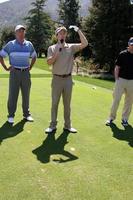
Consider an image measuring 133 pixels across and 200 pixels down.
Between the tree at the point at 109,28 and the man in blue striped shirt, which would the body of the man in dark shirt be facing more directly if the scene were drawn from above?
the man in blue striped shirt

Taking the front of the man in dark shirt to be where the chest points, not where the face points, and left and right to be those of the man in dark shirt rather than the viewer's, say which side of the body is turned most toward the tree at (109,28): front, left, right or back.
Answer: back

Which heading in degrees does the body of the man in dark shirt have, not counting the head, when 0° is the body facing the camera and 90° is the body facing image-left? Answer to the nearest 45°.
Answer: approximately 0°

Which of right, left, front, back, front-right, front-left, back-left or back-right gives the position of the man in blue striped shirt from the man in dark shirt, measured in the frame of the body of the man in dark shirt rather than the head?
right
